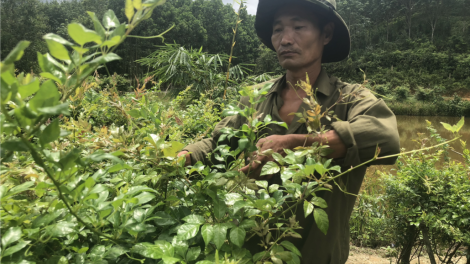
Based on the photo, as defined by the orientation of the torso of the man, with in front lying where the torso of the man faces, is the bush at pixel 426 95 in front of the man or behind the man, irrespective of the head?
behind

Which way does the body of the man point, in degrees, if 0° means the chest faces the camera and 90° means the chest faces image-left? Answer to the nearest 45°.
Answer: approximately 45°

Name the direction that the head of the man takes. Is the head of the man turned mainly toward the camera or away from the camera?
toward the camera

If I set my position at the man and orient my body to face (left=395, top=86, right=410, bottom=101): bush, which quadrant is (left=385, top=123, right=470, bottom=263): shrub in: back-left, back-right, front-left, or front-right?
front-right

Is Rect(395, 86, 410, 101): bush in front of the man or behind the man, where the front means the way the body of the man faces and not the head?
behind

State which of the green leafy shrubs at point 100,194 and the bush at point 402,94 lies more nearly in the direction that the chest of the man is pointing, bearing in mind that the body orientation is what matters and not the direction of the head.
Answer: the green leafy shrubs

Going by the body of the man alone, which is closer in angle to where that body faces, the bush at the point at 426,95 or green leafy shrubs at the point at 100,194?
the green leafy shrubs
